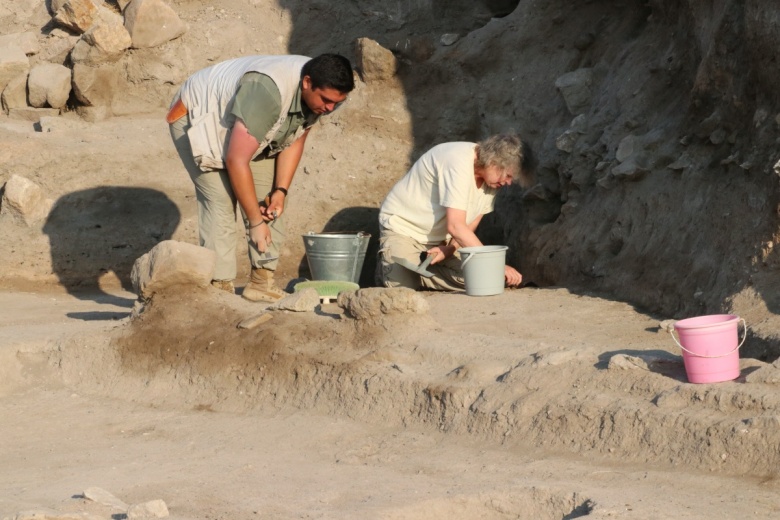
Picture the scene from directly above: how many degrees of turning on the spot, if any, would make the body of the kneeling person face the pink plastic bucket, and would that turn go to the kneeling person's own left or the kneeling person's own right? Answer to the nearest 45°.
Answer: approximately 90° to the kneeling person's own right

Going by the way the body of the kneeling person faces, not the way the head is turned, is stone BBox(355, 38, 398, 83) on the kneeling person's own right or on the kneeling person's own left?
on the kneeling person's own left

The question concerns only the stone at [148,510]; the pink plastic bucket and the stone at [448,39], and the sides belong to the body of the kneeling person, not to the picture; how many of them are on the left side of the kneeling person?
1

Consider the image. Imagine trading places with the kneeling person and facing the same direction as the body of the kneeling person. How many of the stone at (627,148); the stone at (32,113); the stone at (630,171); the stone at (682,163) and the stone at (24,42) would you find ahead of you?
3

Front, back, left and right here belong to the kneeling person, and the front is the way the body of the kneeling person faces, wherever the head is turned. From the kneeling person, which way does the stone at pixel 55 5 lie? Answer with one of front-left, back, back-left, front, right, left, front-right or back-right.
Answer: back-left

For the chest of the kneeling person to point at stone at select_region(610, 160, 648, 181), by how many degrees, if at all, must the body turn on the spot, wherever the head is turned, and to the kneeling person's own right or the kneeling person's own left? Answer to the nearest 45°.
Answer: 0° — they already face it

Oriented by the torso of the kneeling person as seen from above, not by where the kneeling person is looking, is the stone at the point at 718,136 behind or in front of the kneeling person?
in front

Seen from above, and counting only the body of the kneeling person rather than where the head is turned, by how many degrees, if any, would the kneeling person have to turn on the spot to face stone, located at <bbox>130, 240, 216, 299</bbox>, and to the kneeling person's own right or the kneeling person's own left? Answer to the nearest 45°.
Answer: approximately 135° to the kneeling person's own right

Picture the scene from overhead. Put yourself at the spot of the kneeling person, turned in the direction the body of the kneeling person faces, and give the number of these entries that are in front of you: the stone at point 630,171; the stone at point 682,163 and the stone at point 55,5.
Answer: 2

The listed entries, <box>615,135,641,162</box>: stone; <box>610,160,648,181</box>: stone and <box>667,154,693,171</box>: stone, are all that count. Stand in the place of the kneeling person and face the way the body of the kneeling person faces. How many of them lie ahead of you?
3

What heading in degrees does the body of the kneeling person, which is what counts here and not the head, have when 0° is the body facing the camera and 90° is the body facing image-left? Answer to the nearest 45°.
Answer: approximately 270°

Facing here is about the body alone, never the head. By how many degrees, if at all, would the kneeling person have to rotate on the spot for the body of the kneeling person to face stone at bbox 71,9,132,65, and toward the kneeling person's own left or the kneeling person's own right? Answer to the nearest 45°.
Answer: approximately 135° to the kneeling person's own left

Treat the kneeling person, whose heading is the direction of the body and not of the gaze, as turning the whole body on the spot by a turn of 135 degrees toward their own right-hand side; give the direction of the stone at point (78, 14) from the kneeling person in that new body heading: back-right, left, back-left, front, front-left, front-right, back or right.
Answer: right

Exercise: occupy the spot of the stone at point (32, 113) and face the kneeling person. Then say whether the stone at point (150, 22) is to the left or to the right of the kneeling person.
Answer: left

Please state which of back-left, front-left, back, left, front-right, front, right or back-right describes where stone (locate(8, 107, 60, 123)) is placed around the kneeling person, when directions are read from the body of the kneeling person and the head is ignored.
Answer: back-left
